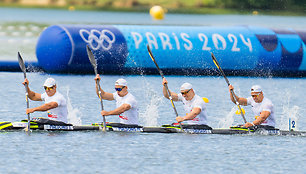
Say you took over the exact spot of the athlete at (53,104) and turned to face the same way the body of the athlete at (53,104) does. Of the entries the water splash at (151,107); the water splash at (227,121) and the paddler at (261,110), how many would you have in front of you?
0

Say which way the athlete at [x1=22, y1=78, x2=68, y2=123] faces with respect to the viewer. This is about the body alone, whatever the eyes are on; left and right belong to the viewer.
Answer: facing the viewer and to the left of the viewer

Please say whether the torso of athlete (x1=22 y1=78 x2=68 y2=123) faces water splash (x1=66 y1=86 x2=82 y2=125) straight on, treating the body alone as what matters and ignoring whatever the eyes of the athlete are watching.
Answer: no

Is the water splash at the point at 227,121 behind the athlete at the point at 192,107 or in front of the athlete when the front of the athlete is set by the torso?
behind

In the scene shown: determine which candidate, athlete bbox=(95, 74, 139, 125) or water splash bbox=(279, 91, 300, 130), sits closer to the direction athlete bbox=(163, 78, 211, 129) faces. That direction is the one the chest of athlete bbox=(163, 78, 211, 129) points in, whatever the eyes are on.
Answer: the athlete

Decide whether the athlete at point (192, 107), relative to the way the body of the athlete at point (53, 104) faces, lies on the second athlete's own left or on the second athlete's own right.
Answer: on the second athlete's own left

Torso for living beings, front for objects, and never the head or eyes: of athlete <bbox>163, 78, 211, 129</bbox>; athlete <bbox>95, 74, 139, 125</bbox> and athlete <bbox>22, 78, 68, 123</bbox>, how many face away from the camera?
0

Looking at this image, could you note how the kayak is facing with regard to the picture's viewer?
facing to the left of the viewer

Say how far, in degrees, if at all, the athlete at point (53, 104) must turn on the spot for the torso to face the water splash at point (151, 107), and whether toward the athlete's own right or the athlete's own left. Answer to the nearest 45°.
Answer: approximately 180°

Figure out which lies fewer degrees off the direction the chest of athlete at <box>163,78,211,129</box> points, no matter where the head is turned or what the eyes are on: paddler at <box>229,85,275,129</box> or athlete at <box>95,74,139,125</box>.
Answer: the athlete

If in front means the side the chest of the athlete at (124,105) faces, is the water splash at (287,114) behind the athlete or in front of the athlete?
behind

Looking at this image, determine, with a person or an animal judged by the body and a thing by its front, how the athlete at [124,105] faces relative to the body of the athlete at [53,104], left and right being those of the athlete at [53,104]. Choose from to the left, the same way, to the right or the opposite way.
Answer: the same way
